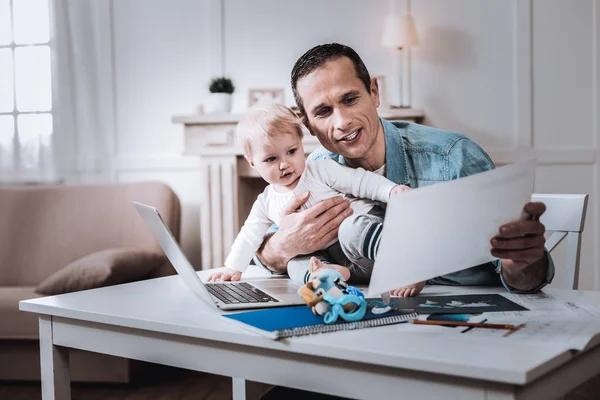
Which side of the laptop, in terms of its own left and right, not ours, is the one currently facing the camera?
right

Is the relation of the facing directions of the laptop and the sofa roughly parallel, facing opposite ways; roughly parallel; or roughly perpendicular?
roughly perpendicular

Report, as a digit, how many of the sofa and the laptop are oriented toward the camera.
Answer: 1

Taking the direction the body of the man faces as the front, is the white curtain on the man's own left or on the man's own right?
on the man's own right

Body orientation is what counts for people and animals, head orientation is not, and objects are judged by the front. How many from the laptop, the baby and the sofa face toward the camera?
2

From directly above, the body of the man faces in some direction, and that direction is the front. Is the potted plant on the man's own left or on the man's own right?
on the man's own right

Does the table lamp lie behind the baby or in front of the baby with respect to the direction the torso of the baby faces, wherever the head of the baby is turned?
behind

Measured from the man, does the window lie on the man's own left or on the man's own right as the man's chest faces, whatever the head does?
on the man's own right

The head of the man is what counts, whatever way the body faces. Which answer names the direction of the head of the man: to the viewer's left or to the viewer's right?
to the viewer's right
